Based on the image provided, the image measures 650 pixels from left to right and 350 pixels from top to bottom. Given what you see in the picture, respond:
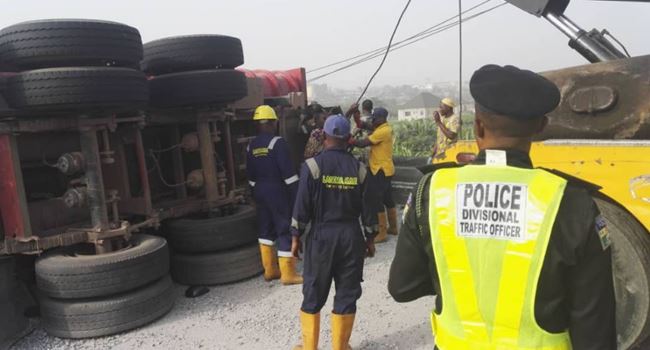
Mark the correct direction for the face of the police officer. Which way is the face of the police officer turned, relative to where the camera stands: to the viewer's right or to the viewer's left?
to the viewer's left

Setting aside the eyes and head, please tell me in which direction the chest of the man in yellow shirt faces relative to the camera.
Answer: to the viewer's left

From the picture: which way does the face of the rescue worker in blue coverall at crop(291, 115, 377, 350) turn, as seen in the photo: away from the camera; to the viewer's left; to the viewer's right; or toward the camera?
away from the camera

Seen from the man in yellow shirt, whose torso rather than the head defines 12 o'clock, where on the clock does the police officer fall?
The police officer is roughly at 9 o'clock from the man in yellow shirt.

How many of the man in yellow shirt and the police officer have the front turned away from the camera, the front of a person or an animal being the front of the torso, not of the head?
1

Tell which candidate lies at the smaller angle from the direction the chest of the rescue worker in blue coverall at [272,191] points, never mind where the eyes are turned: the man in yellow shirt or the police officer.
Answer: the man in yellow shirt

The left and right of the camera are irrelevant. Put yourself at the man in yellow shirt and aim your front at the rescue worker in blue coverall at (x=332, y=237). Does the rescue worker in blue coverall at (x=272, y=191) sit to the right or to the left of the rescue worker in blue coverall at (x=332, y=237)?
right

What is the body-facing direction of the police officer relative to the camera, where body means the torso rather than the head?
away from the camera

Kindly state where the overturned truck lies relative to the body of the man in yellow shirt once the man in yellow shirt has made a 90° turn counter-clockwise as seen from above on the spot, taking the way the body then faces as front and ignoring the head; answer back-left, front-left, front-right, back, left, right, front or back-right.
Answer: front-right

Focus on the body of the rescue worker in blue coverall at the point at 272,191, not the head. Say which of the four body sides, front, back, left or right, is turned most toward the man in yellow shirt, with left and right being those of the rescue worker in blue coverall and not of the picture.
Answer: front

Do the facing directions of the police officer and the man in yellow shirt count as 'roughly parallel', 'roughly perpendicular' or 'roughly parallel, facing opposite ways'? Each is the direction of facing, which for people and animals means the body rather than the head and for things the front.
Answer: roughly perpendicular

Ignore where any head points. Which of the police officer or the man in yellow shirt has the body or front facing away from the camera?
the police officer
